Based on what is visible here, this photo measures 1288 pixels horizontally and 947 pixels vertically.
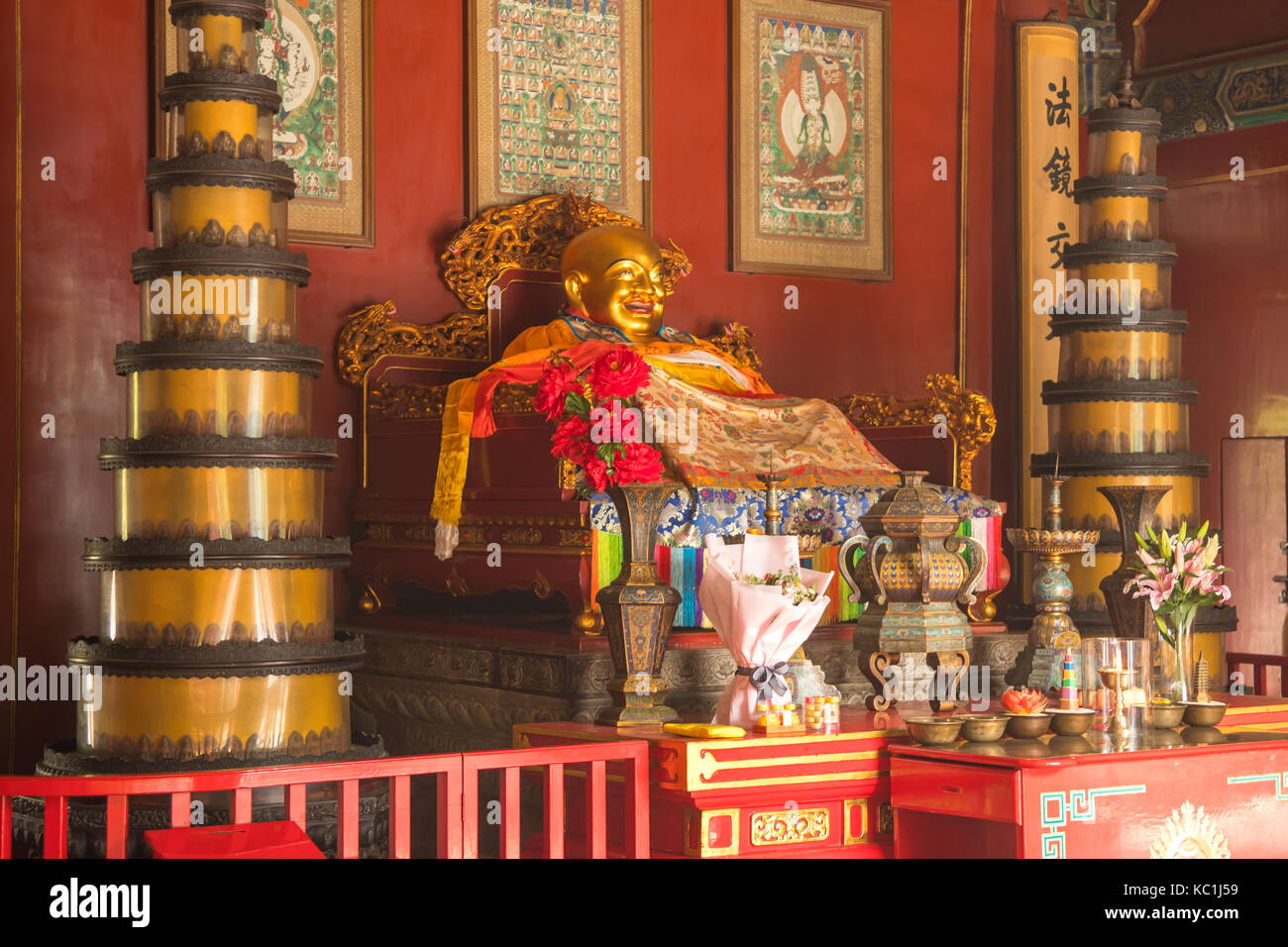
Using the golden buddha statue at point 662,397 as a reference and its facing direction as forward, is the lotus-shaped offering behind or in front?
in front

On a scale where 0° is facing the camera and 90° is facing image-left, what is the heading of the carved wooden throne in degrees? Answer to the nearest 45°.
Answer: approximately 315°

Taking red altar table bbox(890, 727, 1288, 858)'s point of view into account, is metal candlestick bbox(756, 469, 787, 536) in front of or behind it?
behind

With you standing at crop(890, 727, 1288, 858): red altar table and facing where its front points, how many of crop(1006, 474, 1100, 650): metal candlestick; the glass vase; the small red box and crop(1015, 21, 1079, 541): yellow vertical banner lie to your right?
1

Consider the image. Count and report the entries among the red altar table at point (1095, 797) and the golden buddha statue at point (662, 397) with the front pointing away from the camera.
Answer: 0

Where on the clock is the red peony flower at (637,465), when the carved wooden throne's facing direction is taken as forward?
The red peony flower is roughly at 1 o'clock from the carved wooden throne.

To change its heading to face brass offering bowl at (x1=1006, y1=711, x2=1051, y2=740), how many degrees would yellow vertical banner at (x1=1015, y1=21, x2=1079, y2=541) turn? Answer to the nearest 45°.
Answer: approximately 45° to its right

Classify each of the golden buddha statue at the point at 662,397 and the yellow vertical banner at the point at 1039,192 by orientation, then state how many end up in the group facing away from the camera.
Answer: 0

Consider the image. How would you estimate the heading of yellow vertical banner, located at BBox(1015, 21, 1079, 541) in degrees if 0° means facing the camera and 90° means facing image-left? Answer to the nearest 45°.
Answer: approximately 315°

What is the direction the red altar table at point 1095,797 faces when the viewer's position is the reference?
facing the viewer and to the right of the viewer

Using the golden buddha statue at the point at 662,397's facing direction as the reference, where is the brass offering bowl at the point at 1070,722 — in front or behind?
in front

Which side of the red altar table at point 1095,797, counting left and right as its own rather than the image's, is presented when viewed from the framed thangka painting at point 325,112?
back
